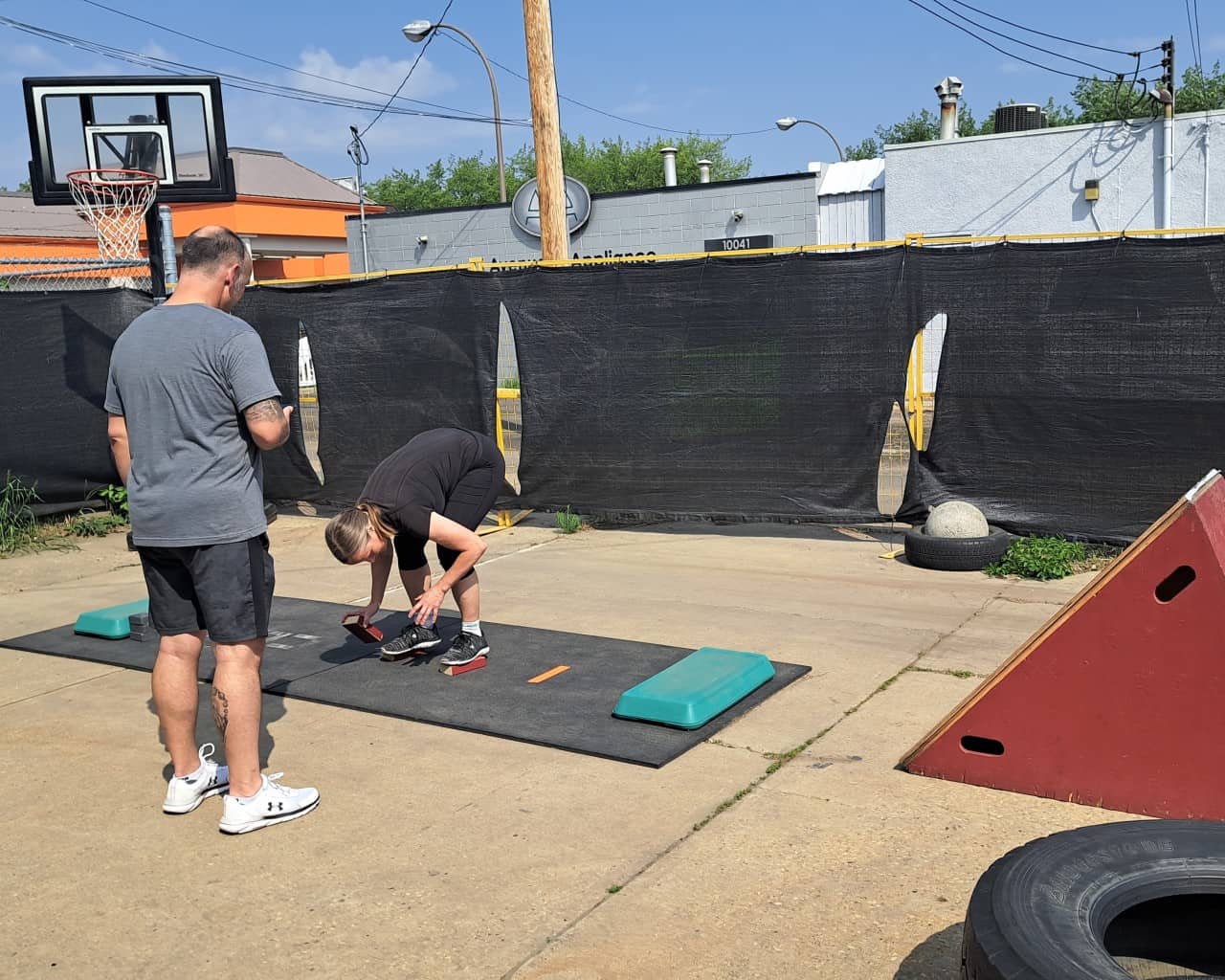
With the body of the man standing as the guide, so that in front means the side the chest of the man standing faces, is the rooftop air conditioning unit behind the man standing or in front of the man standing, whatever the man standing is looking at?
in front

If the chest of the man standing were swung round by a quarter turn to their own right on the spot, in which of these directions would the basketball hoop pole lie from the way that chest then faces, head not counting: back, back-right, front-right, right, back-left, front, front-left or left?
back-left

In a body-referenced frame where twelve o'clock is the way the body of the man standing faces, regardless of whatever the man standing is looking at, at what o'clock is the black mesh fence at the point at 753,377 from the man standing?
The black mesh fence is roughly at 12 o'clock from the man standing.

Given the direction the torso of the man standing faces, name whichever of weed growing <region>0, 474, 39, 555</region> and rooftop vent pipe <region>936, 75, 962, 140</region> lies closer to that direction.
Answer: the rooftop vent pipe

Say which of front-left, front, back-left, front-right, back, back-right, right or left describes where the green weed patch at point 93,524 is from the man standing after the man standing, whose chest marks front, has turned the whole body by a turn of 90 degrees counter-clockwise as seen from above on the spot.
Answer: front-right

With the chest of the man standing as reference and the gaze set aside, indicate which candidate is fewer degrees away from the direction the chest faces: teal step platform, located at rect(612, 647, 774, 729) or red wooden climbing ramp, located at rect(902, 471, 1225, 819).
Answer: the teal step platform

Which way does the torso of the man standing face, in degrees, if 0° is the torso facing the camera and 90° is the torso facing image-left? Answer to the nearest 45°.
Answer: approximately 225°

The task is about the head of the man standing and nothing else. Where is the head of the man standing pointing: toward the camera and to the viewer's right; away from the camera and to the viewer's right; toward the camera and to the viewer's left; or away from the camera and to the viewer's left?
away from the camera and to the viewer's right

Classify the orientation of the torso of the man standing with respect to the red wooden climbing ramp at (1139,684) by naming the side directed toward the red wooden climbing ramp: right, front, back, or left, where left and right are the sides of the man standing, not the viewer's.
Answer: right

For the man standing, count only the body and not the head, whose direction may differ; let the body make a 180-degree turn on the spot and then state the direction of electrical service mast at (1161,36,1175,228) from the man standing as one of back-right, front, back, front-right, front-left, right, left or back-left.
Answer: back

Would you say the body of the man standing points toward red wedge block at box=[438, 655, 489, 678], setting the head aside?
yes

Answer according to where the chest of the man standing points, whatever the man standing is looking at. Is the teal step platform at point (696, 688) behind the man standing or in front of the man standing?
in front

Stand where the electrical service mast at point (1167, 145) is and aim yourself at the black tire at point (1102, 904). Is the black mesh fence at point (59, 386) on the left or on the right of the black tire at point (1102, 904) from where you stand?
right

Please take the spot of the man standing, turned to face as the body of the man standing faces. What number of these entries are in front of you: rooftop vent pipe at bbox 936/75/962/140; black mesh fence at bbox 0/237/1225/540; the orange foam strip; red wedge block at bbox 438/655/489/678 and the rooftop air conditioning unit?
5

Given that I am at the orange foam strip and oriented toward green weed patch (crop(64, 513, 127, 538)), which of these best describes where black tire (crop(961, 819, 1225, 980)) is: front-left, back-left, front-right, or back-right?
back-left

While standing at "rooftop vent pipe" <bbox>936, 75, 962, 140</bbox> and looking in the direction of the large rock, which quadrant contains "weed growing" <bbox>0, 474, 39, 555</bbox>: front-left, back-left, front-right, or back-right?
front-right

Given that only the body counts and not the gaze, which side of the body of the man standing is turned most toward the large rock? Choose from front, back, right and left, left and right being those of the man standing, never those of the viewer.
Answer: front

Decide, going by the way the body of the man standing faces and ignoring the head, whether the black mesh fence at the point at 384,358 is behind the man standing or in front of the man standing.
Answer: in front
